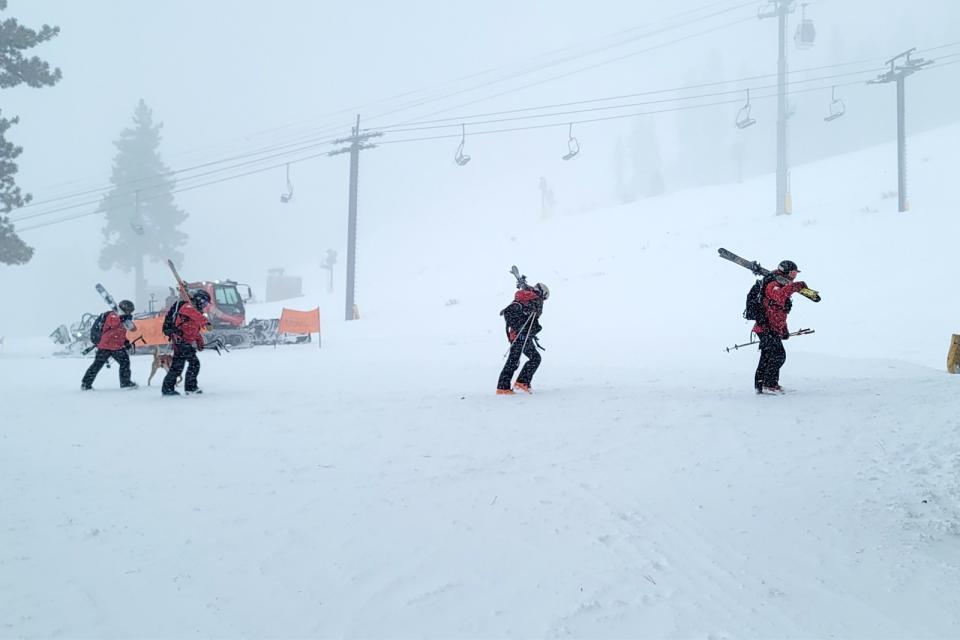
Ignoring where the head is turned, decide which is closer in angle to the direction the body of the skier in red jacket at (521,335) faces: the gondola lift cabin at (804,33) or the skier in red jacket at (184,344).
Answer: the gondola lift cabin

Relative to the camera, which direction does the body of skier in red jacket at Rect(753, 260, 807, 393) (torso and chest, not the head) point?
to the viewer's right

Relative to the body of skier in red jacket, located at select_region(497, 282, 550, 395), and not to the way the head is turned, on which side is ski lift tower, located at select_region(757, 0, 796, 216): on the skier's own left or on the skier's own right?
on the skier's own left

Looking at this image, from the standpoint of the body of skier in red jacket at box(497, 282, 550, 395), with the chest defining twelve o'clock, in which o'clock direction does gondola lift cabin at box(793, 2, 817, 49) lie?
The gondola lift cabin is roughly at 10 o'clock from the skier in red jacket.

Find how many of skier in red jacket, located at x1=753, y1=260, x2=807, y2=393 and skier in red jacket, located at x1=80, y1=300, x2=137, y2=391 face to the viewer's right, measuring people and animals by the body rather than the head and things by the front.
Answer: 2

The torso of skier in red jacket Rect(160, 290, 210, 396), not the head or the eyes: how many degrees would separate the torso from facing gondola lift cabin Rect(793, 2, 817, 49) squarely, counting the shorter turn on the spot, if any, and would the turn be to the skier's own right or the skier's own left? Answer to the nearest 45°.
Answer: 0° — they already face it

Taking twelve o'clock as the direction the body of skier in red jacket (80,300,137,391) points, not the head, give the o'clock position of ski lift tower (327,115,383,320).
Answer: The ski lift tower is roughly at 10 o'clock from the skier in red jacket.

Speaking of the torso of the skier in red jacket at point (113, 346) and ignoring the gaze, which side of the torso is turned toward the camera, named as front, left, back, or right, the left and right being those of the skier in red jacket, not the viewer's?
right

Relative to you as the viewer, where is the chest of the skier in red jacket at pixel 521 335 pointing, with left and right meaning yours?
facing to the right of the viewer

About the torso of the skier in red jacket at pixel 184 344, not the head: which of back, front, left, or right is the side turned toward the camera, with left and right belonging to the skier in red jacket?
right

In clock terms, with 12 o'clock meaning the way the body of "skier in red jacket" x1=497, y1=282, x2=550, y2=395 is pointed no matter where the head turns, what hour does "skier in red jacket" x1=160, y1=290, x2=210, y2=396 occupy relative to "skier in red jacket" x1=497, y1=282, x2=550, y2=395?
"skier in red jacket" x1=160, y1=290, x2=210, y2=396 is roughly at 6 o'clock from "skier in red jacket" x1=497, y1=282, x2=550, y2=395.
